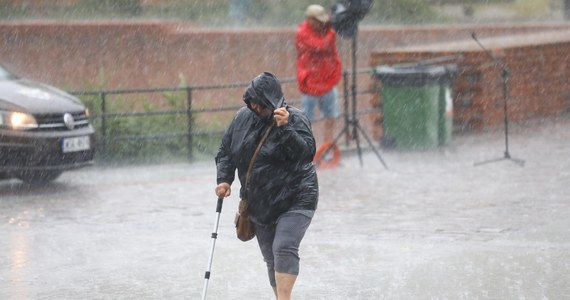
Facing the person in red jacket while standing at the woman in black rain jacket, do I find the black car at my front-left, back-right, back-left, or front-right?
front-left

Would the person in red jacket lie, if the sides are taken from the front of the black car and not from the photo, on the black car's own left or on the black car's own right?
on the black car's own left

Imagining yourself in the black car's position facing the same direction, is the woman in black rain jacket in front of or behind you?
in front

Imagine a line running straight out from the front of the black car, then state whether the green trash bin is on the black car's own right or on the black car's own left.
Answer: on the black car's own left

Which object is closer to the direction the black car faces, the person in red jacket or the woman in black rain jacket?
the woman in black rain jacket
